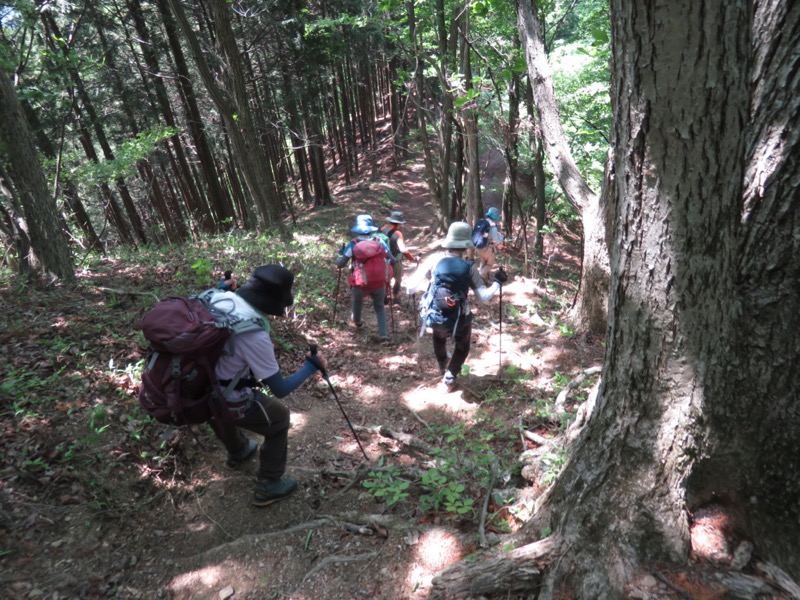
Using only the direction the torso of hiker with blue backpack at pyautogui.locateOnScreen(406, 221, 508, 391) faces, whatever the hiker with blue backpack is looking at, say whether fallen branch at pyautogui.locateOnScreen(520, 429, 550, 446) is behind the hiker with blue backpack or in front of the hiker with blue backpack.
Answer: behind

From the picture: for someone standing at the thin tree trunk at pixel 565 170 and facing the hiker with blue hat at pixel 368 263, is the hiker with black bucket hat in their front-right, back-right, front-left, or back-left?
front-left

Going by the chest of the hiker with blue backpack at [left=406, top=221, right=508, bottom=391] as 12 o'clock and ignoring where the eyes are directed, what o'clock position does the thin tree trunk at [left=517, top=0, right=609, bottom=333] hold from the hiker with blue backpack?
The thin tree trunk is roughly at 1 o'clock from the hiker with blue backpack.

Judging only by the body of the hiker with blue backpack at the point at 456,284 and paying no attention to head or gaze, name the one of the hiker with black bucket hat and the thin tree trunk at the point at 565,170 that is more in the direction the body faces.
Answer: the thin tree trunk

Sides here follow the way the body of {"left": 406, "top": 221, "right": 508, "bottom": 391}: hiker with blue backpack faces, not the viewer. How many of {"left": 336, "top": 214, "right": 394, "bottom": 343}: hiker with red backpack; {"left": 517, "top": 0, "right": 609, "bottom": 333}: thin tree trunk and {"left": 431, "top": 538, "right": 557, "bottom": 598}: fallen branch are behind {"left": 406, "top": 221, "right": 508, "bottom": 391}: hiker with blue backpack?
1

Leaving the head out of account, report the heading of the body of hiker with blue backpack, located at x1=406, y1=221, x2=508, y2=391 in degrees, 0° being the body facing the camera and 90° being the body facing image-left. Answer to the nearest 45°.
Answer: approximately 180°

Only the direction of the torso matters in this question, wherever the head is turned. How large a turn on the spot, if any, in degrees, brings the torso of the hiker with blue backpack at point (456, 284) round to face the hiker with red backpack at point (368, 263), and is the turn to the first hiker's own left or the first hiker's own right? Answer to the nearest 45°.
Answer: approximately 45° to the first hiker's own left

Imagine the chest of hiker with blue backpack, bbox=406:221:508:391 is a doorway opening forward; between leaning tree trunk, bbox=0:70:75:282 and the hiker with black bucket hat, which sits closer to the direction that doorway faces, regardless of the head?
the leaning tree trunk

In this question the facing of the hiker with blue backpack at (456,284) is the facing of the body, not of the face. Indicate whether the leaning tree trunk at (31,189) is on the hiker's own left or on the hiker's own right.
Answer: on the hiker's own left

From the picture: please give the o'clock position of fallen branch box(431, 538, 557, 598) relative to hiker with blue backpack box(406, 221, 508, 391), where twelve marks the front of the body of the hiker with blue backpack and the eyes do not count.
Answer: The fallen branch is roughly at 6 o'clock from the hiker with blue backpack.

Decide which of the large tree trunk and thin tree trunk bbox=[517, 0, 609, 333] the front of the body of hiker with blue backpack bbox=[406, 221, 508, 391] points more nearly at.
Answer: the thin tree trunk

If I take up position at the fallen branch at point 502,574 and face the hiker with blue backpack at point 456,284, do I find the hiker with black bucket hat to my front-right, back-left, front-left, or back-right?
front-left
